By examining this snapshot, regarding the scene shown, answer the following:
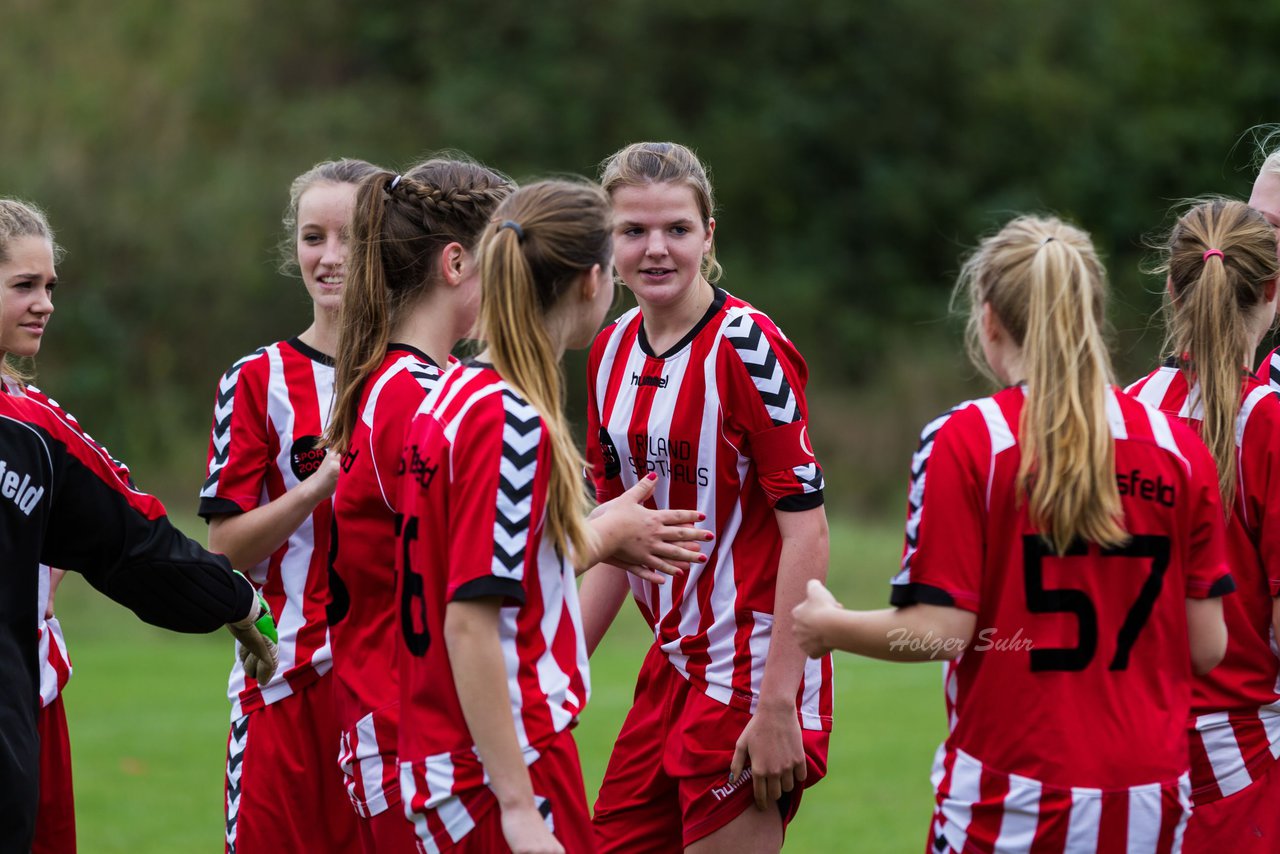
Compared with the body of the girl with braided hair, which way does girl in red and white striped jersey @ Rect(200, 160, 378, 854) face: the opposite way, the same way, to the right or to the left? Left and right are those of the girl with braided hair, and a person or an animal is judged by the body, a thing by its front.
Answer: to the right

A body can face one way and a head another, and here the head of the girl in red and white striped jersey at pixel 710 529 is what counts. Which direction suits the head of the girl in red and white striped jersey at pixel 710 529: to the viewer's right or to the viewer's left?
to the viewer's left

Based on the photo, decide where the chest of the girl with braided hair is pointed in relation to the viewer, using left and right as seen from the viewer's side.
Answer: facing away from the viewer and to the right of the viewer

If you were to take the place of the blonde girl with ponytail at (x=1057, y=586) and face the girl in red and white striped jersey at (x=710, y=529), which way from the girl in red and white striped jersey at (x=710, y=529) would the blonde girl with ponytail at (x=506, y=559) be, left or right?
left

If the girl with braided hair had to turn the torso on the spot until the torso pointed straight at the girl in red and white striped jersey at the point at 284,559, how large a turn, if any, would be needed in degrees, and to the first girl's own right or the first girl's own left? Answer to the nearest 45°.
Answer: approximately 90° to the first girl's own left

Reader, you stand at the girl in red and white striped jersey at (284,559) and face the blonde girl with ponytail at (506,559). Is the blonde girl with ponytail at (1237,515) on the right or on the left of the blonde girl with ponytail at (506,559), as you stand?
left

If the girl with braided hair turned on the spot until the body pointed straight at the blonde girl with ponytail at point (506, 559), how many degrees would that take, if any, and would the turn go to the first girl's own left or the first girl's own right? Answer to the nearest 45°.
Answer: approximately 90° to the first girl's own right

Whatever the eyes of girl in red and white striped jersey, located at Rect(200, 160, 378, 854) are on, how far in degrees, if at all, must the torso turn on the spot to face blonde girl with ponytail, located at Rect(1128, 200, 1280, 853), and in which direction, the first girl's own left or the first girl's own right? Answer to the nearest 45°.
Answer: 0° — they already face them

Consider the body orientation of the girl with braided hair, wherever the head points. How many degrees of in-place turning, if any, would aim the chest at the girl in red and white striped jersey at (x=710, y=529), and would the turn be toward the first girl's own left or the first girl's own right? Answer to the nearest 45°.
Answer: approximately 45° to the first girl's own right

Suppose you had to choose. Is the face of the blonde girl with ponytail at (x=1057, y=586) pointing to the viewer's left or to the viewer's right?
to the viewer's left

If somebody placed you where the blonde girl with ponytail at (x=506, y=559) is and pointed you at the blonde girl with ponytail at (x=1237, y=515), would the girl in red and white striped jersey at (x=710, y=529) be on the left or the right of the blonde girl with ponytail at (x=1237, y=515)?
left

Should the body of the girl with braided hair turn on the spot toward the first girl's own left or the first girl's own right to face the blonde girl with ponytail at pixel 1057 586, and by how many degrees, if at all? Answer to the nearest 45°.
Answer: approximately 90° to the first girl's own right

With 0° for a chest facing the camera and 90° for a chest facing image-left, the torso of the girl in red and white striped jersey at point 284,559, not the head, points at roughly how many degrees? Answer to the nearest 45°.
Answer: approximately 315°
